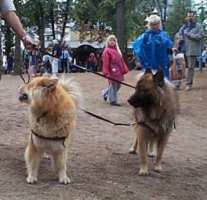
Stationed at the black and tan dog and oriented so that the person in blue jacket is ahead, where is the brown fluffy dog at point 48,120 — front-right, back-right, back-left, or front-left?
back-left

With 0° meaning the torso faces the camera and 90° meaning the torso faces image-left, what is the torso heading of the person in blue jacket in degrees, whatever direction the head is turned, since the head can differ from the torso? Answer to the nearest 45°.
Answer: approximately 0°

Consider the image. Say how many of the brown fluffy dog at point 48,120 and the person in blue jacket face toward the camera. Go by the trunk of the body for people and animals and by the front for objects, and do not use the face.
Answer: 2

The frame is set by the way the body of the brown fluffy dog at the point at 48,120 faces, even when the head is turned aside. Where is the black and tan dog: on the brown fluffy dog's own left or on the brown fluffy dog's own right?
on the brown fluffy dog's own left

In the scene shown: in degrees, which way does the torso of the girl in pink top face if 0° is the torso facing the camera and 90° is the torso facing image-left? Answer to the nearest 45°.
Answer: approximately 315°

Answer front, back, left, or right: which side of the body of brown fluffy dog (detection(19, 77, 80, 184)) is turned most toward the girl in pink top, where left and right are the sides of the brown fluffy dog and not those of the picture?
back

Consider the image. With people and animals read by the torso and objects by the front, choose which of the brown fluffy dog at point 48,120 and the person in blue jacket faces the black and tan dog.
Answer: the person in blue jacket

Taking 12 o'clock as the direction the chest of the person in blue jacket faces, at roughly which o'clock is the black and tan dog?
The black and tan dog is roughly at 12 o'clock from the person in blue jacket.
